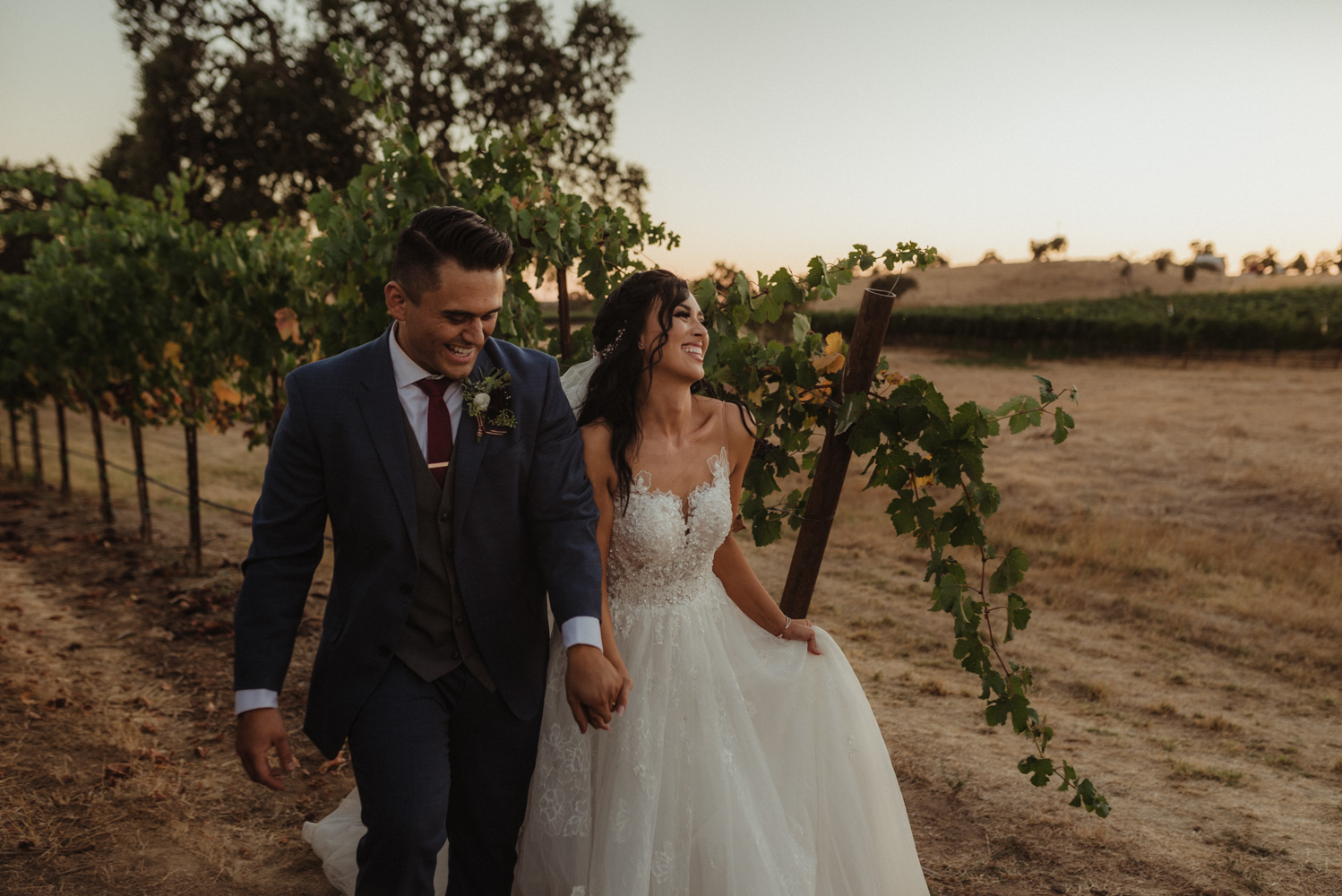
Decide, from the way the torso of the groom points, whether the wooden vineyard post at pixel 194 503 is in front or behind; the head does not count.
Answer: behind

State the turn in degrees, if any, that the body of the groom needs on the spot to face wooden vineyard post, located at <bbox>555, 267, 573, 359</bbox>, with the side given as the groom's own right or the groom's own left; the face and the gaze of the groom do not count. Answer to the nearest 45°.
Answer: approximately 180°

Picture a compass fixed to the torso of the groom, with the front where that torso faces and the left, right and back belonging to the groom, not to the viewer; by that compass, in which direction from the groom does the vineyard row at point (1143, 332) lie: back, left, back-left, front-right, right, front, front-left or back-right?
back-left

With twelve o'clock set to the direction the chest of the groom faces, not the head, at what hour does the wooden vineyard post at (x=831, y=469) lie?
The wooden vineyard post is roughly at 8 o'clock from the groom.

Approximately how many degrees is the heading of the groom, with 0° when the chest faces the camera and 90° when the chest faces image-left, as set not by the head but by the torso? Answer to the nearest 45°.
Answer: approximately 0°
